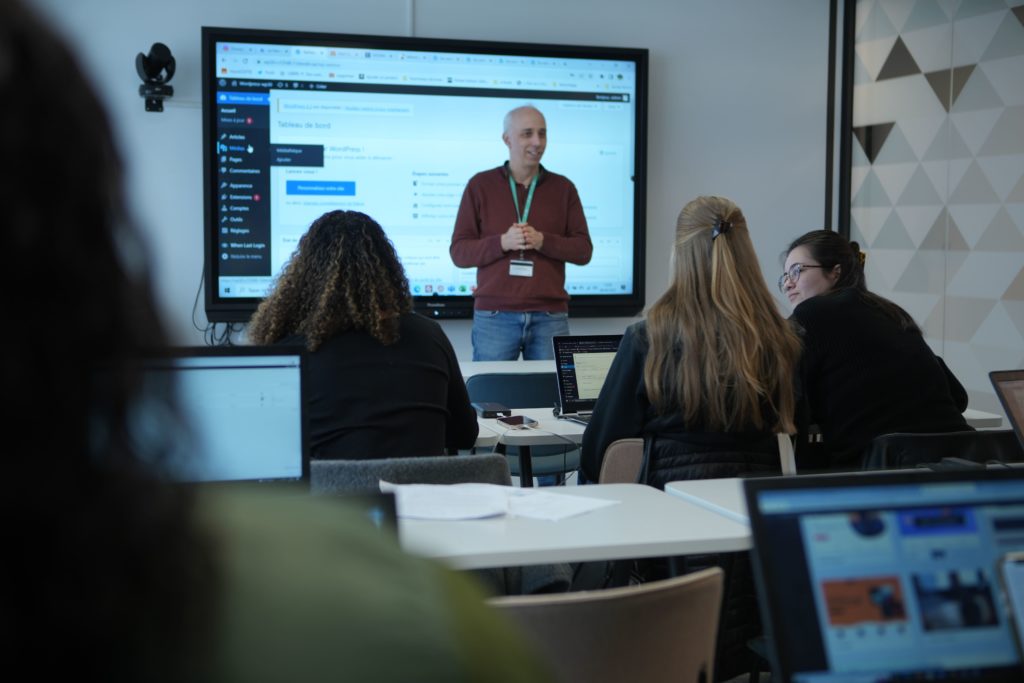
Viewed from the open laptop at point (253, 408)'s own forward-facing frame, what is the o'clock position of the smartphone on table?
The smartphone on table is roughly at 7 o'clock from the open laptop.

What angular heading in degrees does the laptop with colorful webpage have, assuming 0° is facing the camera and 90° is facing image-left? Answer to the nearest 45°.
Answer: approximately 0°

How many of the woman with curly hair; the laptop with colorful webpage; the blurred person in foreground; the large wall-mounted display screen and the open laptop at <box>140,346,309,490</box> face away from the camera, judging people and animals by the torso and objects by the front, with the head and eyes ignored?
2

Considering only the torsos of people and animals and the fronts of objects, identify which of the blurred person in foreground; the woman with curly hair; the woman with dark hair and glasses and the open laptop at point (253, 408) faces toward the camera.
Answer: the open laptop

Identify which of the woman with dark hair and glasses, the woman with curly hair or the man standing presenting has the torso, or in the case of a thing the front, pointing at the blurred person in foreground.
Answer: the man standing presenting

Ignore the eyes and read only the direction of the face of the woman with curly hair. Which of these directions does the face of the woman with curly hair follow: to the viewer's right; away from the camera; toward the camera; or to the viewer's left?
away from the camera

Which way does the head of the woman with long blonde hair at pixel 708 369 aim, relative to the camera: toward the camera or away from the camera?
away from the camera

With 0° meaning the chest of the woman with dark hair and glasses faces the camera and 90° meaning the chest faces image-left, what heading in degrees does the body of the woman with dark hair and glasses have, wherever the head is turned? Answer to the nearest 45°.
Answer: approximately 135°

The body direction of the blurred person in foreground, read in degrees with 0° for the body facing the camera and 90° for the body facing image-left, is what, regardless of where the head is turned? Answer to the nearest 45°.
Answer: approximately 180°

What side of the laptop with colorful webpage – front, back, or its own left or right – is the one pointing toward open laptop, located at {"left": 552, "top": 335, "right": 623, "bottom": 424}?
back

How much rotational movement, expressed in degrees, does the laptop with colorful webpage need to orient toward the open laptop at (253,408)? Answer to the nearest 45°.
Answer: approximately 135° to its right

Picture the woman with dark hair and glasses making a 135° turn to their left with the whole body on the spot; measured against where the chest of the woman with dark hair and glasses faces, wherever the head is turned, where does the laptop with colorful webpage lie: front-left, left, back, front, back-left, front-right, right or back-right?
front
